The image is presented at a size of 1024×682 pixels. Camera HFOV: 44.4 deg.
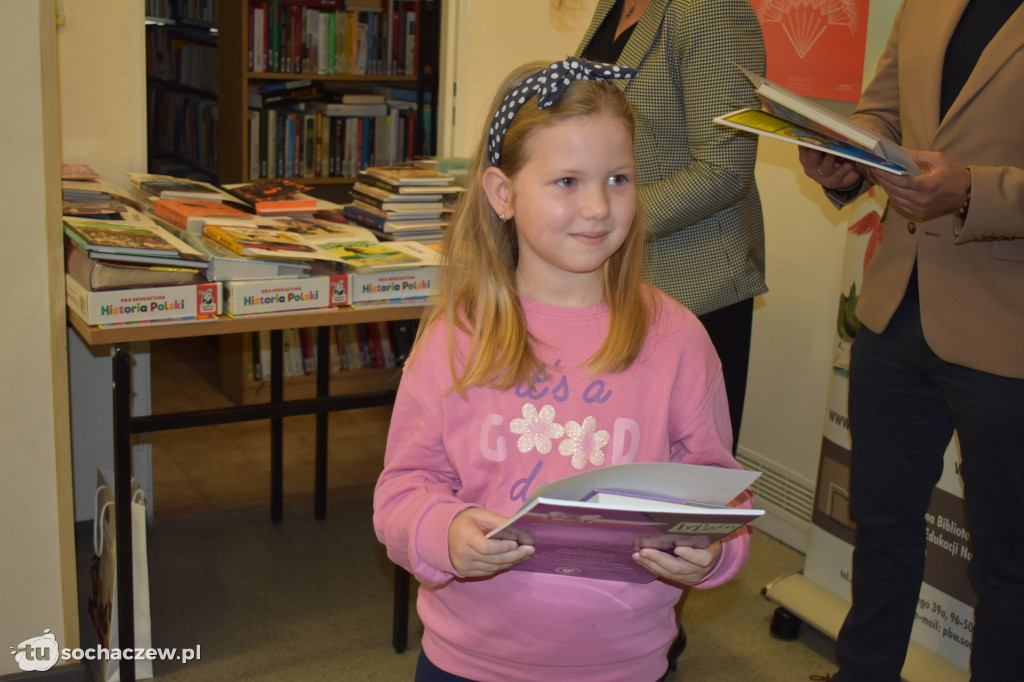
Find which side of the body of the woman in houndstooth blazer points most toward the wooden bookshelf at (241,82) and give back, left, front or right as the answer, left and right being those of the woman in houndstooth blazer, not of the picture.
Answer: right

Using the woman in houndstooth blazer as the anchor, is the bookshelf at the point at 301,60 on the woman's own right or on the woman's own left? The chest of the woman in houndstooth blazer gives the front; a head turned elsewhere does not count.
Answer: on the woman's own right

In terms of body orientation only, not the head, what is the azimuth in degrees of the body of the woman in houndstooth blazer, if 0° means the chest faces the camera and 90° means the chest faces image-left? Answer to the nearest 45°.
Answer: approximately 45°

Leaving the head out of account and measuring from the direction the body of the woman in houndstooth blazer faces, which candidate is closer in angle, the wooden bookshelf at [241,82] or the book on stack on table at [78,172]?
the book on stack on table

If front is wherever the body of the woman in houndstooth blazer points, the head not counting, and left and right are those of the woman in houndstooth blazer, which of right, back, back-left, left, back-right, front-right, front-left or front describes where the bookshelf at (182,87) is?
right

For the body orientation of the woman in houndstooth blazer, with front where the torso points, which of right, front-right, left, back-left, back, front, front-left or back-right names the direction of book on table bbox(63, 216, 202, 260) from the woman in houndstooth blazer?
front-right

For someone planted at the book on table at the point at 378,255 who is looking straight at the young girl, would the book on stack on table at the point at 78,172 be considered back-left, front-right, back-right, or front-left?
back-right

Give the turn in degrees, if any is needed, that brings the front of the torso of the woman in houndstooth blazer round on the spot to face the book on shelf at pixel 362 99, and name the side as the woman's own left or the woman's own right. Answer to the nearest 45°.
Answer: approximately 90° to the woman's own right

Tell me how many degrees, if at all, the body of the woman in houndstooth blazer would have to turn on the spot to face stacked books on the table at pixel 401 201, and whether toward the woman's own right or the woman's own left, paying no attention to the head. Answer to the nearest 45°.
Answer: approximately 90° to the woman's own right

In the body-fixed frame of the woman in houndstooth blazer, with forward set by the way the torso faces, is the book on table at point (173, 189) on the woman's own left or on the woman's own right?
on the woman's own right

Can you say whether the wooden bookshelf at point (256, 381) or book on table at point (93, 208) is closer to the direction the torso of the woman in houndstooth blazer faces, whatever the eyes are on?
the book on table

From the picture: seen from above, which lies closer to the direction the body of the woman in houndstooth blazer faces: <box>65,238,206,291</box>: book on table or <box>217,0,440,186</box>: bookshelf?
the book on table

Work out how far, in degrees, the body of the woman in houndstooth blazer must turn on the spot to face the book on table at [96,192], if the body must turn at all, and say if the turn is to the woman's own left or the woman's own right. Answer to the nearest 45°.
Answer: approximately 45° to the woman's own right
